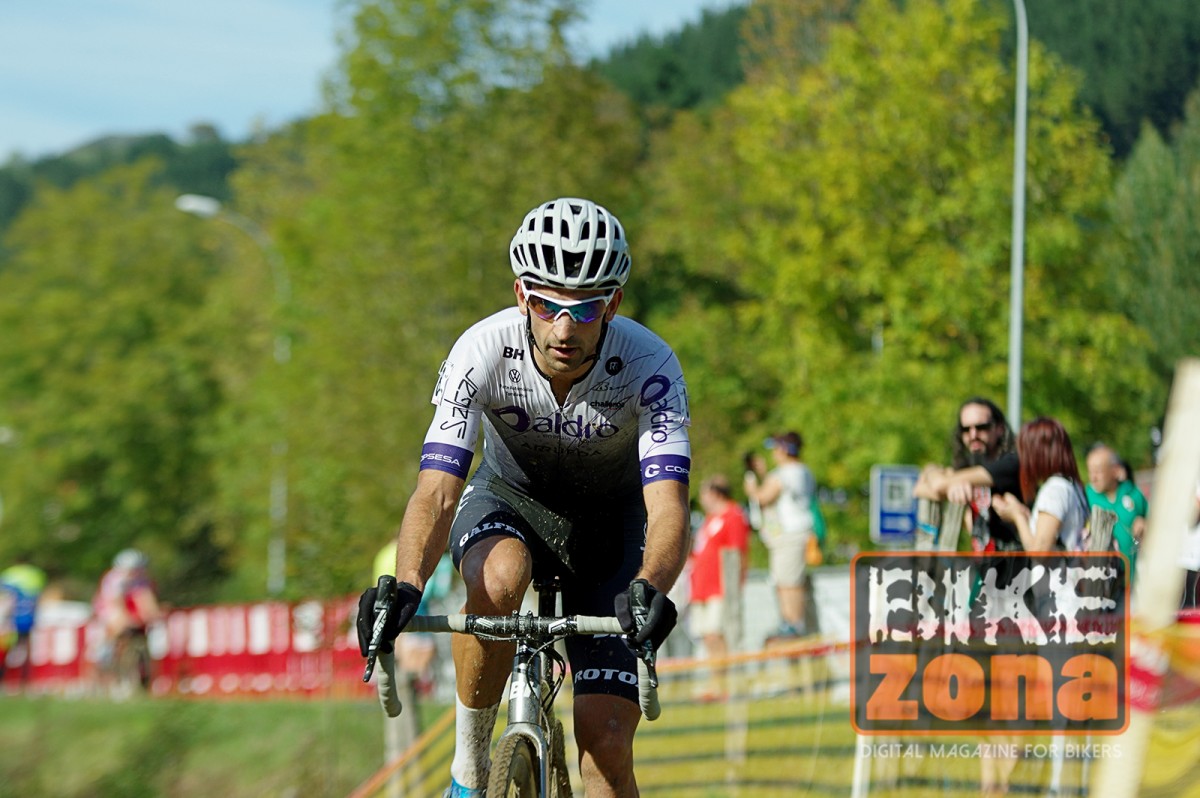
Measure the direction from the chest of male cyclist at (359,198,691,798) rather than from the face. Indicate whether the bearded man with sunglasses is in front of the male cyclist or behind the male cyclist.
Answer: behind

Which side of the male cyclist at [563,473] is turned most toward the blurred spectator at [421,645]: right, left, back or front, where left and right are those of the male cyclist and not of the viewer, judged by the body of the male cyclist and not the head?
back

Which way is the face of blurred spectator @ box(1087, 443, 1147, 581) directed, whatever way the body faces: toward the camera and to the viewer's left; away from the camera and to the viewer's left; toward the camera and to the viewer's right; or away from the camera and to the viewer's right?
toward the camera and to the viewer's left

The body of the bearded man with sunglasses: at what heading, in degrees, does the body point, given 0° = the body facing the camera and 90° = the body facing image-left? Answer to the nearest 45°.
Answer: approximately 45°

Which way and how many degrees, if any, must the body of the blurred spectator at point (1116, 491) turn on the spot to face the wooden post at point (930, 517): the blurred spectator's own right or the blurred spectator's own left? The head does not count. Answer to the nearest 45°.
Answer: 0° — they already face it

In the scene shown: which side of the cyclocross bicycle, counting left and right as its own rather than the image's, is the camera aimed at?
front

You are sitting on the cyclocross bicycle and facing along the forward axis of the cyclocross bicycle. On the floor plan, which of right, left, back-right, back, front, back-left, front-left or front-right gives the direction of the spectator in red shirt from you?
back

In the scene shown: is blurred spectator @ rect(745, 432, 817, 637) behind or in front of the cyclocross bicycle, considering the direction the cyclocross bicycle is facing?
behind

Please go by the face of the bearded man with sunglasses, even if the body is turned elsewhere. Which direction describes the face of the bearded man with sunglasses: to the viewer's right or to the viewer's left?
to the viewer's left

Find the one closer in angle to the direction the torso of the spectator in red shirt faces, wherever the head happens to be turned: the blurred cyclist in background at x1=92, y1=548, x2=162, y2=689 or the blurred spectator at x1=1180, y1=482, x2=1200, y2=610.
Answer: the blurred cyclist in background

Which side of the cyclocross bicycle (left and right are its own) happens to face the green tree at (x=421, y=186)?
back

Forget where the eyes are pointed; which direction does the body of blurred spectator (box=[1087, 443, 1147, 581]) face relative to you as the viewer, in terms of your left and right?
facing the viewer and to the left of the viewer
